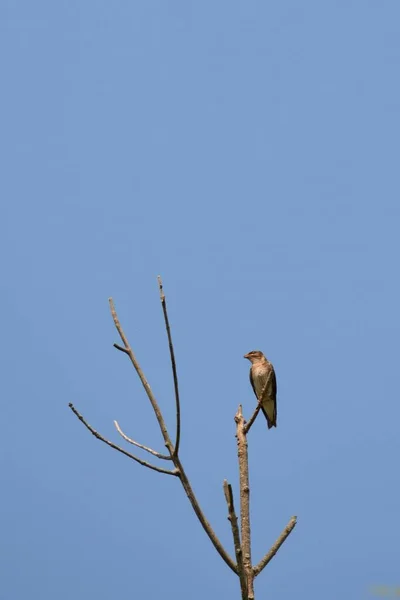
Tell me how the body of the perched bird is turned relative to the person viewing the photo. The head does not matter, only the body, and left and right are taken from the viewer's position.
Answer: facing the viewer and to the left of the viewer
